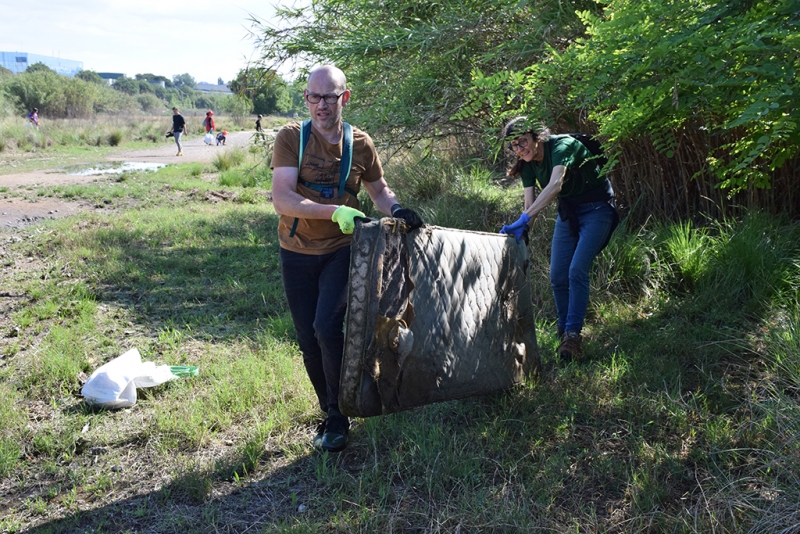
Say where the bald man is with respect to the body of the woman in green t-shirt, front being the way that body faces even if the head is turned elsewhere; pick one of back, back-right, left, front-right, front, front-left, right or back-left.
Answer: front

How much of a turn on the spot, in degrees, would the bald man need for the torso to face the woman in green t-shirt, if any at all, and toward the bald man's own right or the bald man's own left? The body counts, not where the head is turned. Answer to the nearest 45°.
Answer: approximately 135° to the bald man's own left

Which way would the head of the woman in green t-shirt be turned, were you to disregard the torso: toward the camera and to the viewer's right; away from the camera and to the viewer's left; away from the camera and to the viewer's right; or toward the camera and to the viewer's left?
toward the camera and to the viewer's left

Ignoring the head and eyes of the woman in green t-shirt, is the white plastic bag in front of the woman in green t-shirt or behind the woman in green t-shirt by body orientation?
in front

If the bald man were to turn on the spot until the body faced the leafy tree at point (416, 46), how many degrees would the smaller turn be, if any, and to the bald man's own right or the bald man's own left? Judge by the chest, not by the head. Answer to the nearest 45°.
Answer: approximately 180°

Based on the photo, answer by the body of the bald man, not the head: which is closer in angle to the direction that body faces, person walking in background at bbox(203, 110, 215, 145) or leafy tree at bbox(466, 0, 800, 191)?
the leafy tree

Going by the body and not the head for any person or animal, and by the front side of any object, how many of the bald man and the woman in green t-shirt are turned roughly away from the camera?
0

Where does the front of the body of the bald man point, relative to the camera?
toward the camera

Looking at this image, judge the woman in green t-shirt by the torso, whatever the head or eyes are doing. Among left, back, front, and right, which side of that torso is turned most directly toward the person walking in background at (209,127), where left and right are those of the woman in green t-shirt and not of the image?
right

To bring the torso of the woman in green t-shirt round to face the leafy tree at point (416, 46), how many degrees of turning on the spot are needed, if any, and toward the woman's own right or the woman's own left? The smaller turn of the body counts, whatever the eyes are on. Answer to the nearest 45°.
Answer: approximately 90° to the woman's own right
